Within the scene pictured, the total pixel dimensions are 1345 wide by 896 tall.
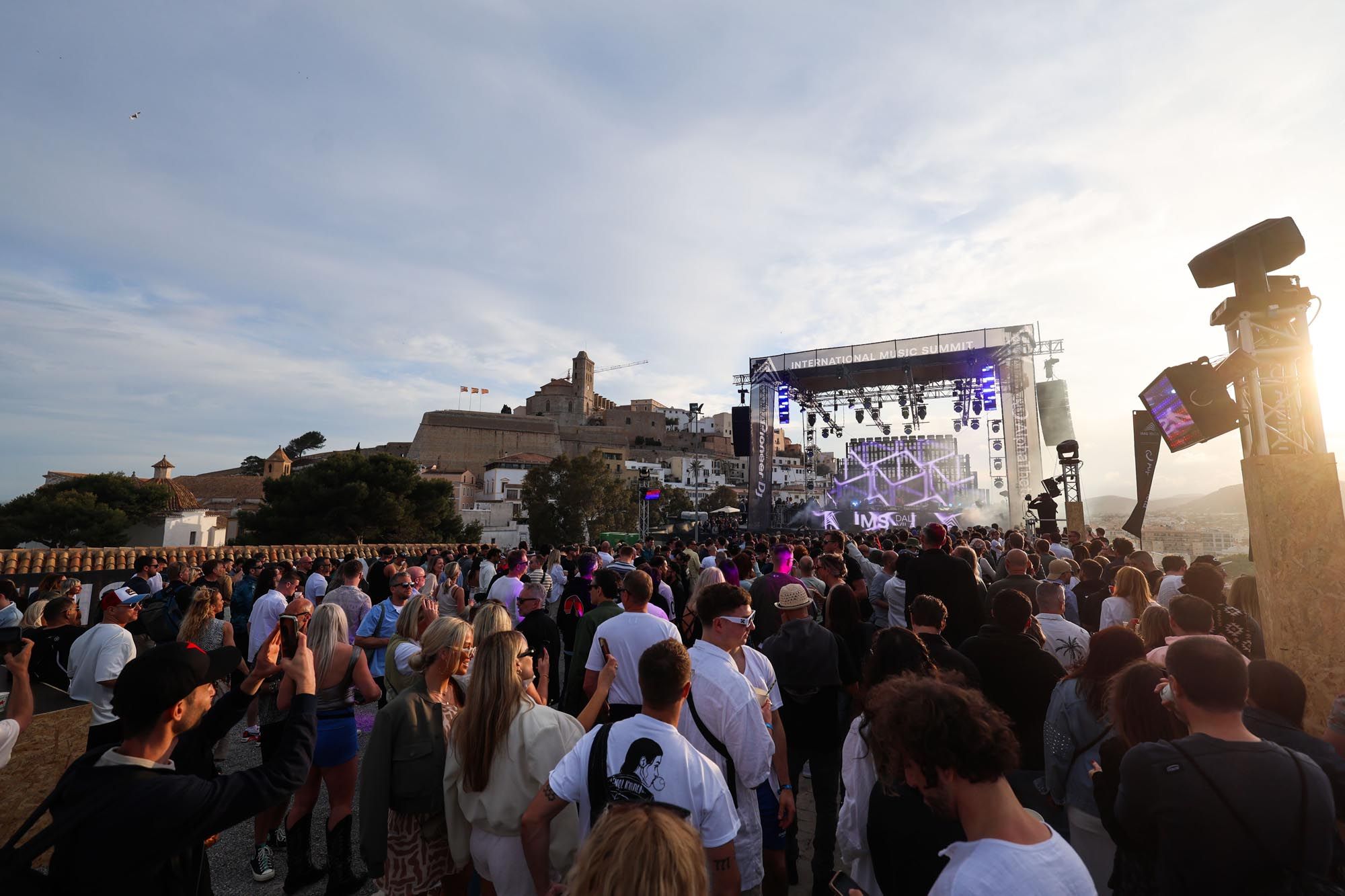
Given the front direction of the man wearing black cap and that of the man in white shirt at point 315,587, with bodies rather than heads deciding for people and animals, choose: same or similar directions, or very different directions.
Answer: same or similar directions

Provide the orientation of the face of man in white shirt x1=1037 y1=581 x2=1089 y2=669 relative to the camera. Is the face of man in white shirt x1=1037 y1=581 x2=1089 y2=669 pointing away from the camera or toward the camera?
away from the camera

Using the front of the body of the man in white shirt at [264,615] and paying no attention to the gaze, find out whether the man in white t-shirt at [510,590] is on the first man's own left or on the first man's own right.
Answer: on the first man's own right

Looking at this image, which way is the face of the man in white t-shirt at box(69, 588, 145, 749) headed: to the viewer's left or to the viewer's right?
to the viewer's right

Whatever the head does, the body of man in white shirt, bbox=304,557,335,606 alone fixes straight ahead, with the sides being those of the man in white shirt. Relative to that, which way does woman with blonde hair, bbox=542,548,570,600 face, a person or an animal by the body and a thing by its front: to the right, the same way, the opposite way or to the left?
the same way

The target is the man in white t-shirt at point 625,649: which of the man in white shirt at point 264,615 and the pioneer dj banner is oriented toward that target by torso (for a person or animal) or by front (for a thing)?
the pioneer dj banner

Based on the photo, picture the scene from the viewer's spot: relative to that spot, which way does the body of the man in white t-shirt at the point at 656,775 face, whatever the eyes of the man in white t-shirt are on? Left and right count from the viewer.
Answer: facing away from the viewer

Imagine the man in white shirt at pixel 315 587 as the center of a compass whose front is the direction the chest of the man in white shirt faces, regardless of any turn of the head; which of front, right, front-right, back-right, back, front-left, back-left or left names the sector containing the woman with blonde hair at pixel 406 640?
back-right

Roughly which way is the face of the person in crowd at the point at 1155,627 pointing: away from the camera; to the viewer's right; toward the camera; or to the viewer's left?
away from the camera

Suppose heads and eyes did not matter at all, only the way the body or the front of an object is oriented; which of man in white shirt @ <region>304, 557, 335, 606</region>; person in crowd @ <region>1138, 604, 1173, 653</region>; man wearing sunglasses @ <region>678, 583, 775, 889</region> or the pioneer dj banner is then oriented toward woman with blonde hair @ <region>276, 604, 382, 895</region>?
the pioneer dj banner

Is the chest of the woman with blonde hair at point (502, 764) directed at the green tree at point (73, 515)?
no

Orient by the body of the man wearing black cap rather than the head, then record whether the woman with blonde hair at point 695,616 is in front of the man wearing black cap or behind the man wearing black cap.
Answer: in front

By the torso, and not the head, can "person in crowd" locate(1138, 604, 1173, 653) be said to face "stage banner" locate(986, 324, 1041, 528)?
yes

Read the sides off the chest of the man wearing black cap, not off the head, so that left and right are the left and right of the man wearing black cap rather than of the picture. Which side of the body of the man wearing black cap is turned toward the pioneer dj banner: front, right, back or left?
front

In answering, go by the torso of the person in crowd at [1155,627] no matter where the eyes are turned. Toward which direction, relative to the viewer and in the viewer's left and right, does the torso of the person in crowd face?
facing away from the viewer

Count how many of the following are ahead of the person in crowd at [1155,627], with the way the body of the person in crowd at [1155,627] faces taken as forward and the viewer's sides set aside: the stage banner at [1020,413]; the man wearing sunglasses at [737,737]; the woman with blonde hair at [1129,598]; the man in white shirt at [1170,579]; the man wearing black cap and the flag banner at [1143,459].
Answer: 4

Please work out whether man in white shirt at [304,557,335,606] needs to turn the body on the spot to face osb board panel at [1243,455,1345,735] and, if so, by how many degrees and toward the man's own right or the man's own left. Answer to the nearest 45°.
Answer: approximately 90° to the man's own right
